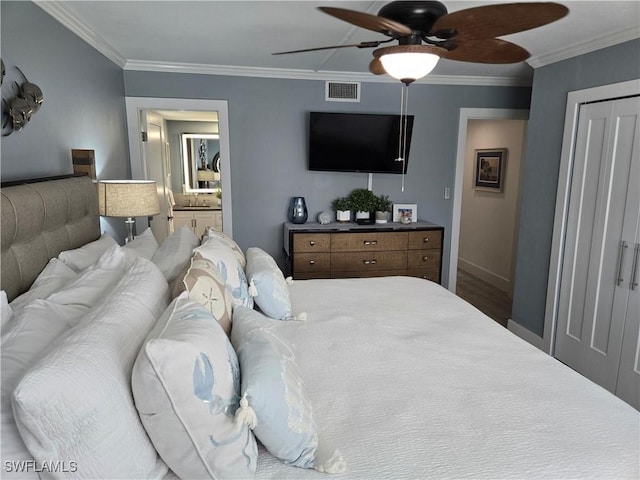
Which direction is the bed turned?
to the viewer's right

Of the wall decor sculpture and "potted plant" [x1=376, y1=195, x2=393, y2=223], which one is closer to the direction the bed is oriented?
the potted plant

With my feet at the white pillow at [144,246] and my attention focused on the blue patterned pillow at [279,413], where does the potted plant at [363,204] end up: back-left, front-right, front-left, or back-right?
back-left

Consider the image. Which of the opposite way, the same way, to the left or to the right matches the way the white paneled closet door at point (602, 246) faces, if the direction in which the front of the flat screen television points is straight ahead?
to the right

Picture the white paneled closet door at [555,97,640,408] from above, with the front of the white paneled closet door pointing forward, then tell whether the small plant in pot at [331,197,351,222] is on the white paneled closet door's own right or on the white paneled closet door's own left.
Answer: on the white paneled closet door's own right

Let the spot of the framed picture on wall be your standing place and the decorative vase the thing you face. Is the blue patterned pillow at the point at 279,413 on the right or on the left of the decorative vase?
left

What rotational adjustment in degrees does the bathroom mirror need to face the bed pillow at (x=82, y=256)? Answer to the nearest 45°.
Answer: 0° — it already faces it

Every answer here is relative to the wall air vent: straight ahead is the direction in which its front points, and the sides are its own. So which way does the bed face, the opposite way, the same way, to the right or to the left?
to the left

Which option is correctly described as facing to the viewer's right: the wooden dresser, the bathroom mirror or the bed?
the bed

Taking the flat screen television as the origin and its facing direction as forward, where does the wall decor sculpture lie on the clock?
The wall decor sculpture is roughly at 1 o'clock from the flat screen television.

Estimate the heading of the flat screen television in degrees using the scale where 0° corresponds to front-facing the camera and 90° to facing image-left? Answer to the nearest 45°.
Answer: approximately 0°
